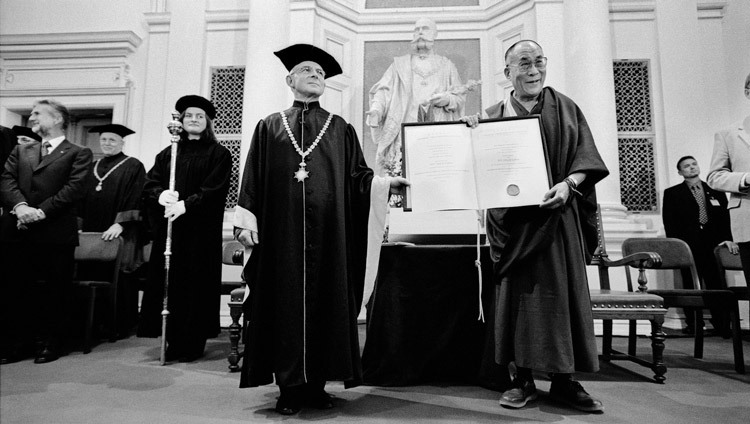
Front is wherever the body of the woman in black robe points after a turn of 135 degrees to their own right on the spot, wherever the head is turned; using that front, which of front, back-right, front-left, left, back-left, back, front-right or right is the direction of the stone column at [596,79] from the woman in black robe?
right

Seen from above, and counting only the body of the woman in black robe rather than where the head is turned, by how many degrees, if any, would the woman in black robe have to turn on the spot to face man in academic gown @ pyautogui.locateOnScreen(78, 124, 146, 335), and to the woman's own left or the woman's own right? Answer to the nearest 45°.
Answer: approximately 90° to the woman's own right

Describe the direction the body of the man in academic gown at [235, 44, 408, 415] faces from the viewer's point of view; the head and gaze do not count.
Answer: toward the camera

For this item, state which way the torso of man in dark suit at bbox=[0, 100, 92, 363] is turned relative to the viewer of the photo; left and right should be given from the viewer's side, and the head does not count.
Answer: facing the viewer and to the left of the viewer

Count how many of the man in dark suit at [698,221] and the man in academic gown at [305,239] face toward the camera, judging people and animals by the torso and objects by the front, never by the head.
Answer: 2

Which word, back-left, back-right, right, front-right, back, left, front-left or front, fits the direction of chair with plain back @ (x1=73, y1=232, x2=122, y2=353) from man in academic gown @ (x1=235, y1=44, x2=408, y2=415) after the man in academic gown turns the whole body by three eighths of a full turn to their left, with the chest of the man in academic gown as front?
left

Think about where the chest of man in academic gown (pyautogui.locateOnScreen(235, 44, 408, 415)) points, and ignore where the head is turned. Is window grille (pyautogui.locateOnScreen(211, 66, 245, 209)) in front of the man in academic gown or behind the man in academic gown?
behind

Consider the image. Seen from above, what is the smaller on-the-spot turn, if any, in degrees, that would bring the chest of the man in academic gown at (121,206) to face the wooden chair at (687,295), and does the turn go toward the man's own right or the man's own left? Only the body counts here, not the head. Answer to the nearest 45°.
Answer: approximately 90° to the man's own left

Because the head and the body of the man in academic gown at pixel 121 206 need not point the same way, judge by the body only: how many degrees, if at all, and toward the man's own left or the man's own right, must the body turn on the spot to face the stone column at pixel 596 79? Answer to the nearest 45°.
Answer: approximately 90° to the man's own left

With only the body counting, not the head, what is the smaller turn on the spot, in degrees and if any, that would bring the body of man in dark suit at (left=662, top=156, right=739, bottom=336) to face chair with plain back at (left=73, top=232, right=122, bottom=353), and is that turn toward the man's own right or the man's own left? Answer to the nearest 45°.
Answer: approximately 45° to the man's own right
